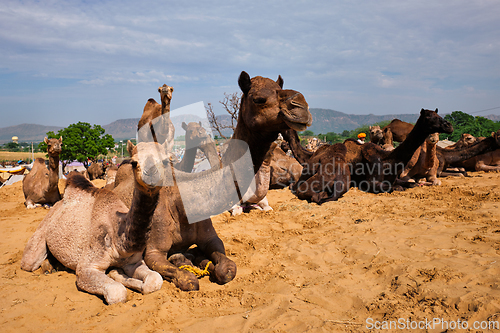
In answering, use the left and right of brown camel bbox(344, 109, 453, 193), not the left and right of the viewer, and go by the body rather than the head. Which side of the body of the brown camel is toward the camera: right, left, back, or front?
right

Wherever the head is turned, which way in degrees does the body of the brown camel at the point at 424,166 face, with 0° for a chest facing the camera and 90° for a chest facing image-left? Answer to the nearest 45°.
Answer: approximately 315°

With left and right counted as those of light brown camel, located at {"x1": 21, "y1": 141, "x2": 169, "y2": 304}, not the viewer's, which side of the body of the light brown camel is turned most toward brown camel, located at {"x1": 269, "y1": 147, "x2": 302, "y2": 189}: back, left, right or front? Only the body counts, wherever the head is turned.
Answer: left

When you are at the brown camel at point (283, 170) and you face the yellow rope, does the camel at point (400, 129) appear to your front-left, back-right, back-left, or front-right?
back-left

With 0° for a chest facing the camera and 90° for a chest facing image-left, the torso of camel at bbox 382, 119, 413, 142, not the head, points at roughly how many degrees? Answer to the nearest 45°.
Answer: approximately 90°

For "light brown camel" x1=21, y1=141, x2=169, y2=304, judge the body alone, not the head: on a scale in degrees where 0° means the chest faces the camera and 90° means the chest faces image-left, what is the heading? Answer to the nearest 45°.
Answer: approximately 315°

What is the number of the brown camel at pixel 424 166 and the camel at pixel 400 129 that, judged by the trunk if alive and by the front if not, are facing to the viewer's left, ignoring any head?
1

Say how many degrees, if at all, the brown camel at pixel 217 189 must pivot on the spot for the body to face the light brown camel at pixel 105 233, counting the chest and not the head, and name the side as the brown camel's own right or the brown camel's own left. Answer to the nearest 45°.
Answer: approximately 135° to the brown camel's own right
